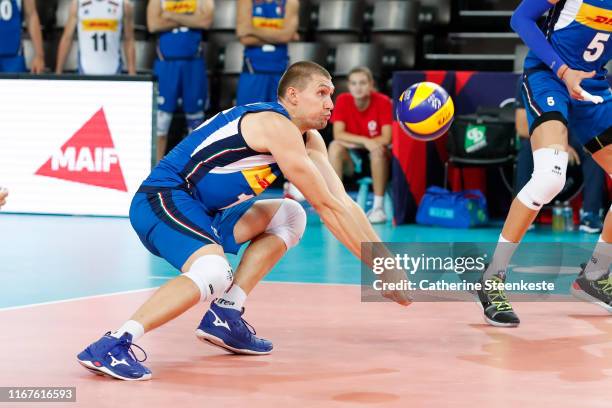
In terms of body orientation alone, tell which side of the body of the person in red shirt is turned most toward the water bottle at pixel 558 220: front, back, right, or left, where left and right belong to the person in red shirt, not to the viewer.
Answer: left

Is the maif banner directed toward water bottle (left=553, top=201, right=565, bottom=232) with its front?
no

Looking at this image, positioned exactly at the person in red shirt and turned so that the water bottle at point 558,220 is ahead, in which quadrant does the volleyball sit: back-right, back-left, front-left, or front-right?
front-right

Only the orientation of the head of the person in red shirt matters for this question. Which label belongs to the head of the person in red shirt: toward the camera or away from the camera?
toward the camera

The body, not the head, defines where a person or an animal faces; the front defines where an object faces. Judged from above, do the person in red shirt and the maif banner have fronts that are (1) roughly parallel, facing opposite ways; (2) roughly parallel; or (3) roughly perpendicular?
roughly parallel

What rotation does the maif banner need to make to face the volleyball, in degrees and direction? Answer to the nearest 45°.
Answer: approximately 45° to its left

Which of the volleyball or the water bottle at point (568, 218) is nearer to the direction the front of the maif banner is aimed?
the volleyball

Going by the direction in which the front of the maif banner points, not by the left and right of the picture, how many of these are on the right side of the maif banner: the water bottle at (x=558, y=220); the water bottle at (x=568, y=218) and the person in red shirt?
0

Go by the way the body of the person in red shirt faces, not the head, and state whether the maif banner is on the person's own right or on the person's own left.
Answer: on the person's own right

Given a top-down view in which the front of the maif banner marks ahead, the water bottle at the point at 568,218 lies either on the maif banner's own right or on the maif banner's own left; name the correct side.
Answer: on the maif banner's own left

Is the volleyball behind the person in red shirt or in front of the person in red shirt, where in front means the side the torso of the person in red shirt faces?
in front

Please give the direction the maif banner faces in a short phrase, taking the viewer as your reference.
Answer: facing the viewer

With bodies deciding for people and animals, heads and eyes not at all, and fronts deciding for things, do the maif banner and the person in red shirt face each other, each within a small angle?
no

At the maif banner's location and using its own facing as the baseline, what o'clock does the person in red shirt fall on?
The person in red shirt is roughly at 9 o'clock from the maif banner.

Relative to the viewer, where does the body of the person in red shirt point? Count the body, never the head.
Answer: toward the camera
